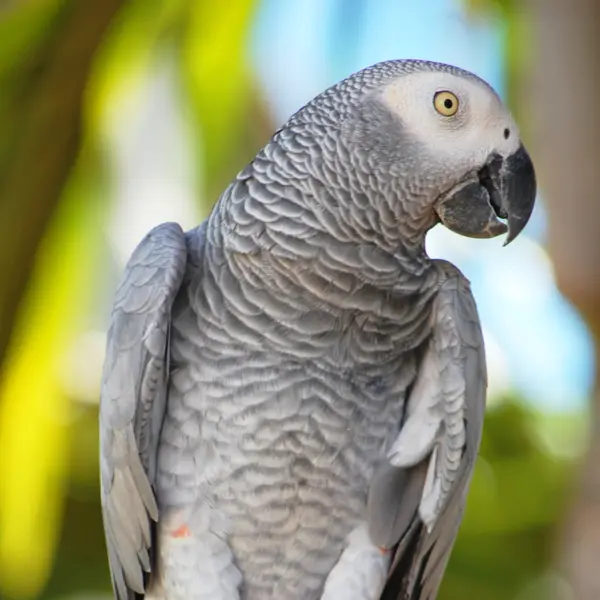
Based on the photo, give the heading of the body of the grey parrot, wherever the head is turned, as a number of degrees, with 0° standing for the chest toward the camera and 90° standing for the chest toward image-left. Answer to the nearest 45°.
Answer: approximately 0°

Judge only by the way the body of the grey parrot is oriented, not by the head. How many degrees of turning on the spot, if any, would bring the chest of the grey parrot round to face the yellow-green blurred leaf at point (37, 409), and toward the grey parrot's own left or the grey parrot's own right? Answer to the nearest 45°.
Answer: approximately 135° to the grey parrot's own right
